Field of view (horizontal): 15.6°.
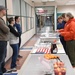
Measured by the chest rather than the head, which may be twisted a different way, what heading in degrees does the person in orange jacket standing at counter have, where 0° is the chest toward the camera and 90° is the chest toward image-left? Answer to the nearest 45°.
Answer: approximately 90°
